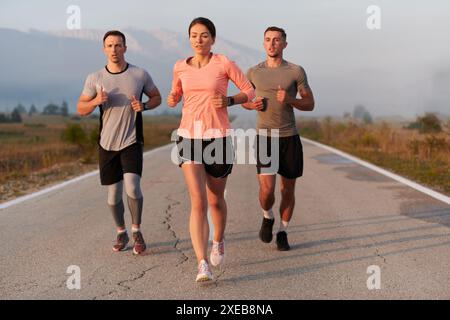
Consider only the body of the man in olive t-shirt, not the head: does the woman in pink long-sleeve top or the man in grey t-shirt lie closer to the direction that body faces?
the woman in pink long-sleeve top

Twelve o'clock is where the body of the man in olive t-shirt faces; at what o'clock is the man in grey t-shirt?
The man in grey t-shirt is roughly at 3 o'clock from the man in olive t-shirt.

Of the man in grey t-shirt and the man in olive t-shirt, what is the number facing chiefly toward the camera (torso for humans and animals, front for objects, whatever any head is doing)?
2

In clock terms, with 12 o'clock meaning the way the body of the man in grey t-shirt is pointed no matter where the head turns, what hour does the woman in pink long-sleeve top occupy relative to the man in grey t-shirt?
The woman in pink long-sleeve top is roughly at 11 o'clock from the man in grey t-shirt.

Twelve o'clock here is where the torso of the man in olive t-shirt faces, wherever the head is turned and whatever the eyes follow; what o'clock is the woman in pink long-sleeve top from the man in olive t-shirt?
The woman in pink long-sleeve top is roughly at 1 o'clock from the man in olive t-shirt.

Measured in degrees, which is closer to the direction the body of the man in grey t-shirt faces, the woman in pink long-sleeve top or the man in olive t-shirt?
the woman in pink long-sleeve top

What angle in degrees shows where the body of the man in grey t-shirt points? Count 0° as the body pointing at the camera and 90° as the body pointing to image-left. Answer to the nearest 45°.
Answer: approximately 0°

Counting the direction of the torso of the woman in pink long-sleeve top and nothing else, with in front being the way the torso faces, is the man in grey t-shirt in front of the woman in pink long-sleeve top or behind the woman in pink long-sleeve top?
behind

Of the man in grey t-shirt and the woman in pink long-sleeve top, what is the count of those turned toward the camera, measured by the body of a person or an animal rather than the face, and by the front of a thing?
2

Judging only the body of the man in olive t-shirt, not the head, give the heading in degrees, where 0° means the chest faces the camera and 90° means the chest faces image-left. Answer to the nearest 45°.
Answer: approximately 0°
